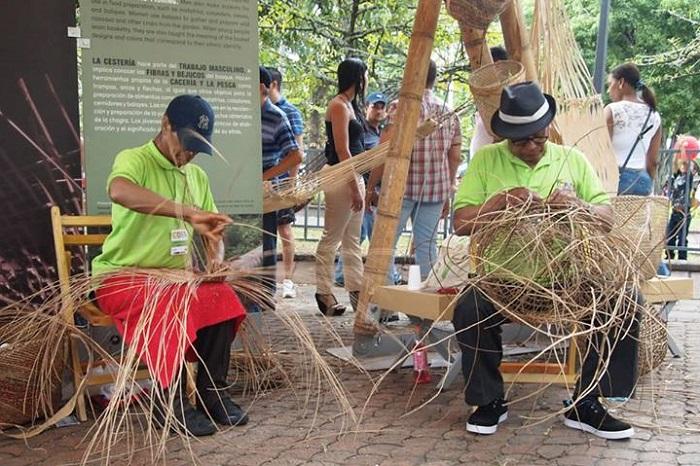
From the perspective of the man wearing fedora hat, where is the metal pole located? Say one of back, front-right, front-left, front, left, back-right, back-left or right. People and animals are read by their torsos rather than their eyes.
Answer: back

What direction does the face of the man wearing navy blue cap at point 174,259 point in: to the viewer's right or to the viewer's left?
to the viewer's right

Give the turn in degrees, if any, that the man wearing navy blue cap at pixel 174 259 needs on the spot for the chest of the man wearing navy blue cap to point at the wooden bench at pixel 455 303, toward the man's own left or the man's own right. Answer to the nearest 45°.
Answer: approximately 45° to the man's own left

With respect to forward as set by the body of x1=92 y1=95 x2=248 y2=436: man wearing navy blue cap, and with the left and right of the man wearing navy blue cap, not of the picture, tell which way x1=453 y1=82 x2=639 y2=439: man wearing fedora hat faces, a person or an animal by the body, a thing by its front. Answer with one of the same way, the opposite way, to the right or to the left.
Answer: to the right

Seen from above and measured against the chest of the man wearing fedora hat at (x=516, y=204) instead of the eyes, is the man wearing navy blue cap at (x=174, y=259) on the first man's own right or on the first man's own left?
on the first man's own right

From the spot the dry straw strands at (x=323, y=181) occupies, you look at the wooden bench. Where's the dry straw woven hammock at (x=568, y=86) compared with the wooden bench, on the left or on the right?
left

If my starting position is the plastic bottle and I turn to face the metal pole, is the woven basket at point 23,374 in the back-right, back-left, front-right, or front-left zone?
back-left

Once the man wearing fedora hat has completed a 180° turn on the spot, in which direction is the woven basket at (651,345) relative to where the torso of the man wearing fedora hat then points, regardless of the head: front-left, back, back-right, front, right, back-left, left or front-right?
front-right

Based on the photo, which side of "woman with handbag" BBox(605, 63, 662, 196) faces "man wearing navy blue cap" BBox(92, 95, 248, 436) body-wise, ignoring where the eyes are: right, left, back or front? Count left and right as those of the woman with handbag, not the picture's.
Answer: left

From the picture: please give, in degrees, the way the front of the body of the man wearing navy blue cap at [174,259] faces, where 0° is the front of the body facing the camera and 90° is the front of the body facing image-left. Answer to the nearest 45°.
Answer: approximately 315°

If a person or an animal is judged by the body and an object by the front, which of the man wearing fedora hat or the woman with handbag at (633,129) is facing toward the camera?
the man wearing fedora hat

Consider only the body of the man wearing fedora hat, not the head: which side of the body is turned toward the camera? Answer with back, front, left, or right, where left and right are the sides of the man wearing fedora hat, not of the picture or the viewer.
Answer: front

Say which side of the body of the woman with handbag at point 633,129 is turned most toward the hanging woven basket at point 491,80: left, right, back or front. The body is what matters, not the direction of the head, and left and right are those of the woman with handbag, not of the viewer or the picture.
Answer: left

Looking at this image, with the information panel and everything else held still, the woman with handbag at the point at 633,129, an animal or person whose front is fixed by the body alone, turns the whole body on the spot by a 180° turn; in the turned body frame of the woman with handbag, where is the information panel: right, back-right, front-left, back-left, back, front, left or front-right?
right

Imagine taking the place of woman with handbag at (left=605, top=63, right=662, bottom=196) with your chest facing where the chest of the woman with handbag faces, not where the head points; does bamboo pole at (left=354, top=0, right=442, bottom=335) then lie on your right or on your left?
on your left
